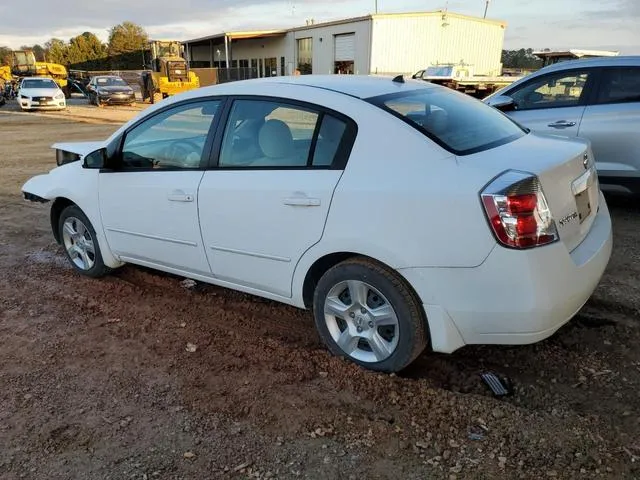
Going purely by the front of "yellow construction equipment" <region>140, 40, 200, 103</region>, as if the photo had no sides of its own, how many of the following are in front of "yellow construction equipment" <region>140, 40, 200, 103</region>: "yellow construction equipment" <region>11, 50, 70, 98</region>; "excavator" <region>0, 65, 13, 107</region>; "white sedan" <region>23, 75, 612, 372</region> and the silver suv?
2

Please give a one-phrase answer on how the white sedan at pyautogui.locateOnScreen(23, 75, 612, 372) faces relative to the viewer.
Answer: facing away from the viewer and to the left of the viewer

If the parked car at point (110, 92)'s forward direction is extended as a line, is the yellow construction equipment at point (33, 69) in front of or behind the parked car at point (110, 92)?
behind

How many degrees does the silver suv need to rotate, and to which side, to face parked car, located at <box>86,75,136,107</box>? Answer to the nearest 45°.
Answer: approximately 45° to its right

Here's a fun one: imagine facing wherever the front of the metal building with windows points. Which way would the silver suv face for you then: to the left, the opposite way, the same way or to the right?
to the right
